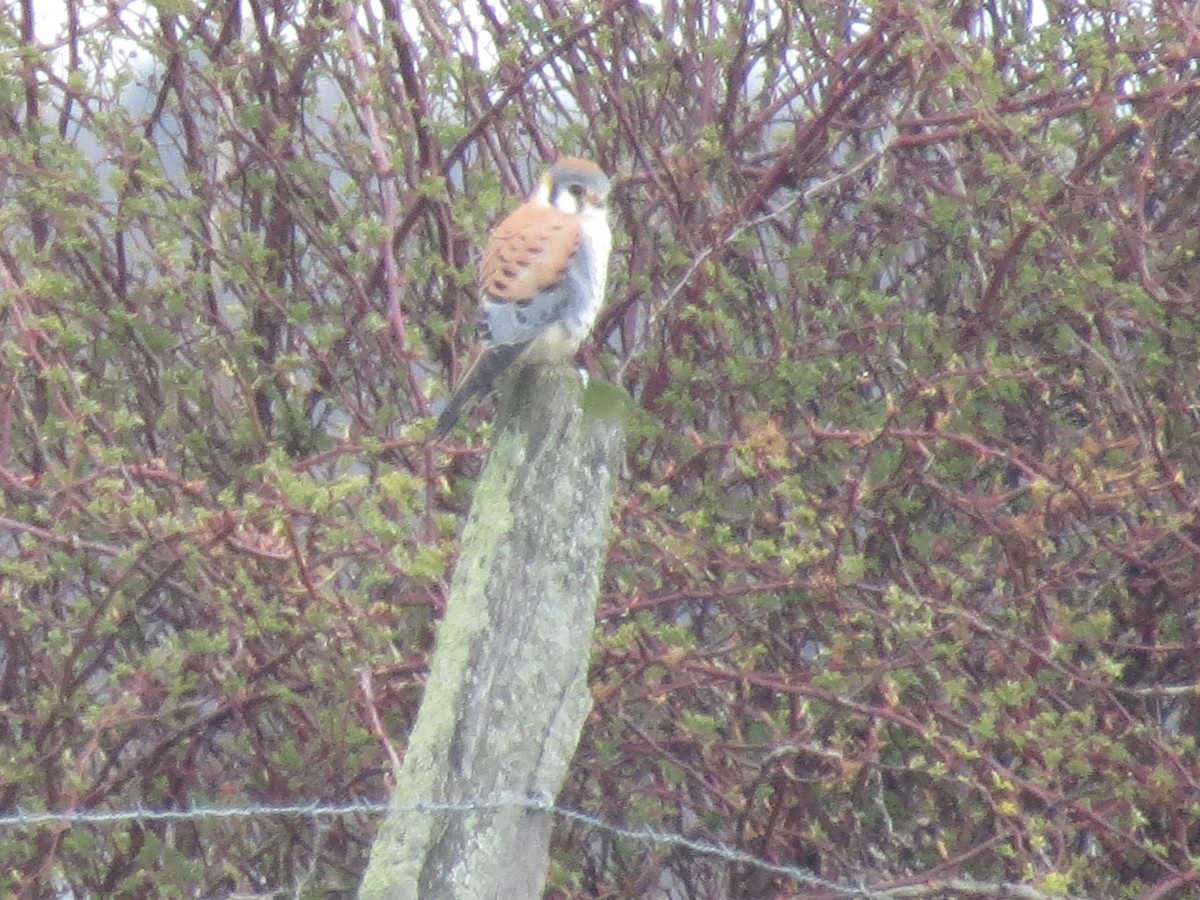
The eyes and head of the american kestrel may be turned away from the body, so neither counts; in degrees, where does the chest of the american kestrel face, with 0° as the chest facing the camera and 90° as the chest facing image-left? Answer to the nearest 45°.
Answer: approximately 270°
